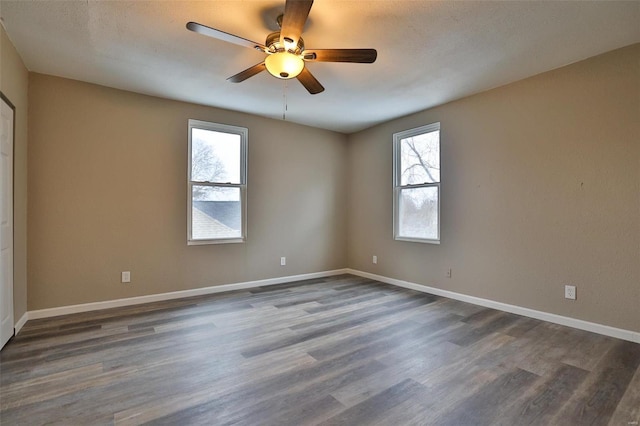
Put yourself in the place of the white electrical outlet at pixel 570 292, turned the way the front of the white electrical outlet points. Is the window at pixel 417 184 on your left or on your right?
on your right

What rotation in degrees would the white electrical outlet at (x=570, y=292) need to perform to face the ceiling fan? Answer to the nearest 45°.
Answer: approximately 45° to its right

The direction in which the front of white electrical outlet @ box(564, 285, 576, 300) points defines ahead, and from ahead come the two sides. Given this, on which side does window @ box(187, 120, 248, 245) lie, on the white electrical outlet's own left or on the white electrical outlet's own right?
on the white electrical outlet's own right

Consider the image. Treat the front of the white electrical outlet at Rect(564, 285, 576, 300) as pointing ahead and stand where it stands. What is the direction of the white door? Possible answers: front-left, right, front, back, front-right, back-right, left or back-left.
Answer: front-right
